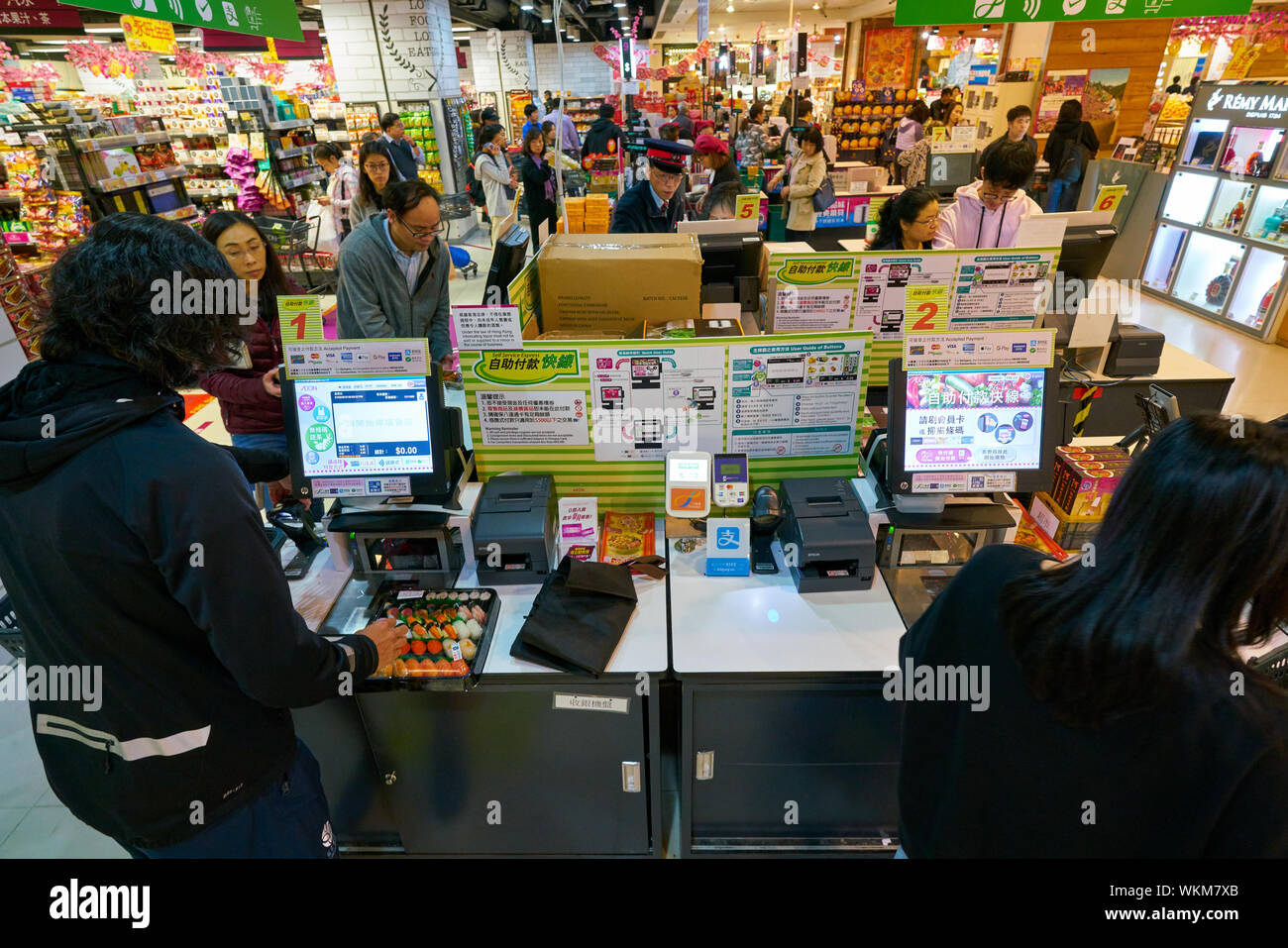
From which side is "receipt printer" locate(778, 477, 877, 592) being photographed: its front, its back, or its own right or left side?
front

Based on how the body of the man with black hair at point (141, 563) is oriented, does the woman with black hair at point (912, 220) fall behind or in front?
in front

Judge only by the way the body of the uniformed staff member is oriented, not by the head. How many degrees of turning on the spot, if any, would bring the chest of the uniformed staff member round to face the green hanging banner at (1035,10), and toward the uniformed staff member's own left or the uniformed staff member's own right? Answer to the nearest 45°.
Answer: approximately 45° to the uniformed staff member's own left

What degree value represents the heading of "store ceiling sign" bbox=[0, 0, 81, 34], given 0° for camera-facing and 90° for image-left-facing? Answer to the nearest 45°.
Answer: approximately 0°

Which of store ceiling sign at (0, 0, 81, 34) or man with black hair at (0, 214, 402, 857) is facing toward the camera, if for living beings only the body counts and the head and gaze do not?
the store ceiling sign

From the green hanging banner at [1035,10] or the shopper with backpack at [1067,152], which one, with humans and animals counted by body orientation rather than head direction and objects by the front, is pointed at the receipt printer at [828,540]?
the green hanging banner

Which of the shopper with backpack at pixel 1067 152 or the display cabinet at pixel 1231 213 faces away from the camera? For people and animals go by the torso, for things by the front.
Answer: the shopper with backpack

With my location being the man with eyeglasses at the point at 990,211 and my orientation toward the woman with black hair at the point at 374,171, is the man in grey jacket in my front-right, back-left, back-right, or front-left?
front-left

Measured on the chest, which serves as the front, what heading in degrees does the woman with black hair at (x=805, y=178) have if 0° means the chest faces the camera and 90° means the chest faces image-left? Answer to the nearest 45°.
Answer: approximately 45°

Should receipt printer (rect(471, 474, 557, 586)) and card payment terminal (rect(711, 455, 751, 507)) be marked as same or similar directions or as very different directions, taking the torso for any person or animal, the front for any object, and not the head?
same or similar directions

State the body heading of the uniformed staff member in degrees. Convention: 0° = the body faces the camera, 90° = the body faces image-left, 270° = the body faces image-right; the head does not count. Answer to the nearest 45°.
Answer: approximately 315°

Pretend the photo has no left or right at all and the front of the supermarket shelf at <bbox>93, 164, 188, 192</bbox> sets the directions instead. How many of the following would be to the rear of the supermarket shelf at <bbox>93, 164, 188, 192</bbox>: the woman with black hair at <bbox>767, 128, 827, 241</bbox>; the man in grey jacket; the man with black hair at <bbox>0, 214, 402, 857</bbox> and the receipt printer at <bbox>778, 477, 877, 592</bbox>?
0

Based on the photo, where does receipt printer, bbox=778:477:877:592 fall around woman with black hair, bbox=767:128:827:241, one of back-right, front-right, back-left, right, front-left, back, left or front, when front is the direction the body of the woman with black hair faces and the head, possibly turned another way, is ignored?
front-left

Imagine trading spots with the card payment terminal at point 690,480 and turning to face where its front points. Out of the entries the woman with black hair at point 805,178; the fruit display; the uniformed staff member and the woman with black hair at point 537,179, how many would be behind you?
4

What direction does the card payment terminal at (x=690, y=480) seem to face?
toward the camera
